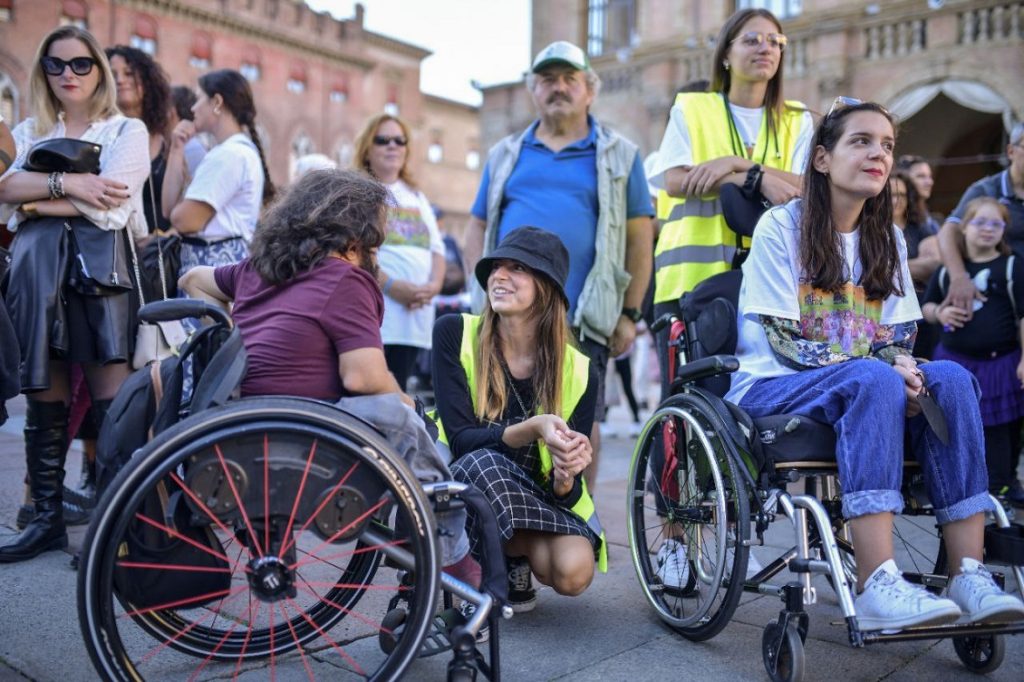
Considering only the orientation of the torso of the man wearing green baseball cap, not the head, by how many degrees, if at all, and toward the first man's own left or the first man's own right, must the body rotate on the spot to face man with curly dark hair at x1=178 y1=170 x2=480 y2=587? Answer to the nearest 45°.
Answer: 0° — they already face them

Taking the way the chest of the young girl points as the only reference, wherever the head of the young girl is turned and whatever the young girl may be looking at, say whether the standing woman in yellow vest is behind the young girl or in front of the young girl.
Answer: in front

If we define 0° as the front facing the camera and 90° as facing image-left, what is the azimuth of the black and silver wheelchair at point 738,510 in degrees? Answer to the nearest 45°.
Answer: approximately 315°

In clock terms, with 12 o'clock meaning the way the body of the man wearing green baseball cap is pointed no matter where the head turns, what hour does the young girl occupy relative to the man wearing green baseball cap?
The young girl is roughly at 8 o'clock from the man wearing green baseball cap.

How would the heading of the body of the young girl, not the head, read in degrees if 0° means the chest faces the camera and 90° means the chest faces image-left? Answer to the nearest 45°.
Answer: approximately 0°

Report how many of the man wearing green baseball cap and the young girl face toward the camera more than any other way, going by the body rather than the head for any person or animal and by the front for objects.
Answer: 2

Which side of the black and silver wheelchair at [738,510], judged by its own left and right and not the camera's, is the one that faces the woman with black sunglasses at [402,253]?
back

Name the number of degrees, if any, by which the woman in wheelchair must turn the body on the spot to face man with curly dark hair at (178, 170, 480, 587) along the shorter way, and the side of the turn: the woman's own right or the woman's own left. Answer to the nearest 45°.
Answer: approximately 90° to the woman's own right

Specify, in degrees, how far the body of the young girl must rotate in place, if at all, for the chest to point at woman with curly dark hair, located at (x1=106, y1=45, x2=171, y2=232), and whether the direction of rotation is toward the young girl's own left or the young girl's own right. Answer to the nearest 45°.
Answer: approximately 45° to the young girl's own right

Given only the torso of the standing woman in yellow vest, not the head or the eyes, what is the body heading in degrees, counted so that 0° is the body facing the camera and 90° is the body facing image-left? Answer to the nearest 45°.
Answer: approximately 315°
